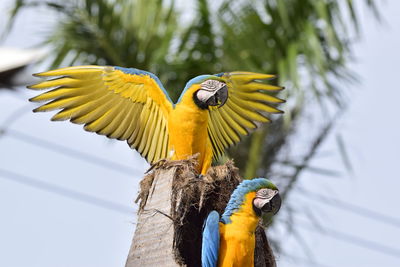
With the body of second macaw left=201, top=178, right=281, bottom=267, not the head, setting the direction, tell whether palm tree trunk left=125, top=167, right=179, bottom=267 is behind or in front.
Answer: behind

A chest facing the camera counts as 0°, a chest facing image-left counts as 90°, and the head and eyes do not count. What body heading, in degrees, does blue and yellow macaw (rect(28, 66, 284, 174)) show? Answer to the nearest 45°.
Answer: approximately 315°

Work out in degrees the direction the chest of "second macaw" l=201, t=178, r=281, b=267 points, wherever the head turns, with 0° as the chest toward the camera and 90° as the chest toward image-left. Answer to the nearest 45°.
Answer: approximately 315°
